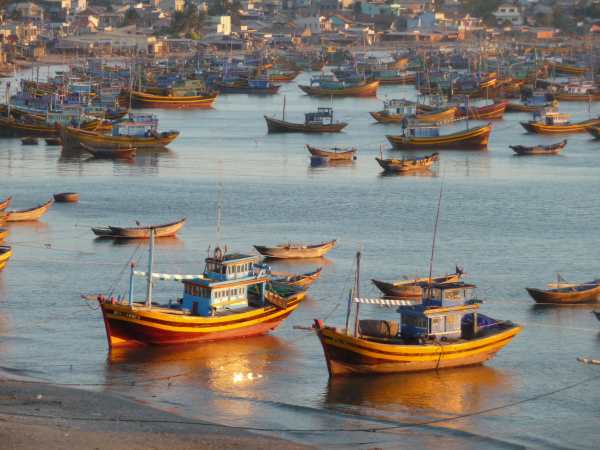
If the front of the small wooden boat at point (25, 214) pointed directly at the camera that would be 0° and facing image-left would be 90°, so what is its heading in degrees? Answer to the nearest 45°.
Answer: approximately 270°

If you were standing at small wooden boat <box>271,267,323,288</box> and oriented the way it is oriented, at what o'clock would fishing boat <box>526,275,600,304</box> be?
The fishing boat is roughly at 12 o'clock from the small wooden boat.

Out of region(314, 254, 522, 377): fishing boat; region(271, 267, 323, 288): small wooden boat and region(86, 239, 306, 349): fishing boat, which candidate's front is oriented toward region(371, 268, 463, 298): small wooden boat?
region(271, 267, 323, 288): small wooden boat

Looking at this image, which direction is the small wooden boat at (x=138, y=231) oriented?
to the viewer's right

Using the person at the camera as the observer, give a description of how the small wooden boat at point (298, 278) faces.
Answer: facing to the right of the viewer

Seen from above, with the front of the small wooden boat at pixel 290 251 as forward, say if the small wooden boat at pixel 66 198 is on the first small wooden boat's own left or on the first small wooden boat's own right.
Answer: on the first small wooden boat's own left

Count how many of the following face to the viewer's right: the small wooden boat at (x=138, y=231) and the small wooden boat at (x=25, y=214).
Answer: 2

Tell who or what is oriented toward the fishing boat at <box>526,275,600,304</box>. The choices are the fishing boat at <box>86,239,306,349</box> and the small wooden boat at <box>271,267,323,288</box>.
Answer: the small wooden boat

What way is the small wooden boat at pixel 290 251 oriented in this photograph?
to the viewer's right

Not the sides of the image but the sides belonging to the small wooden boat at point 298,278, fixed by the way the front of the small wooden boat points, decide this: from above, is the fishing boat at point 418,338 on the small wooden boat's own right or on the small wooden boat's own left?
on the small wooden boat's own right
